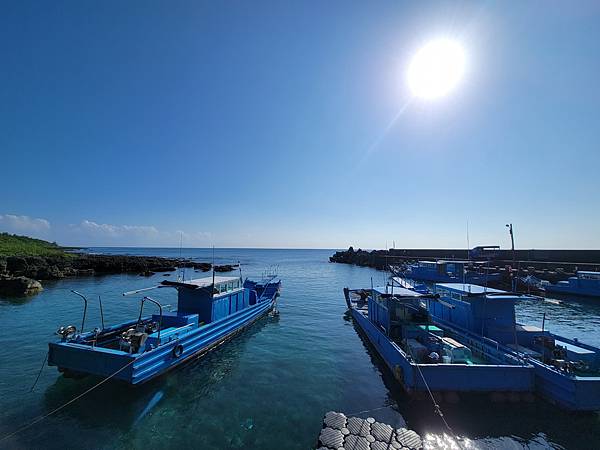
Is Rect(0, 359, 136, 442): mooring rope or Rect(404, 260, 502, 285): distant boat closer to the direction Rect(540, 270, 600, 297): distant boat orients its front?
the distant boat

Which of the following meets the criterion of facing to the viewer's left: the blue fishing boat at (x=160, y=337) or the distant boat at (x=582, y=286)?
the distant boat

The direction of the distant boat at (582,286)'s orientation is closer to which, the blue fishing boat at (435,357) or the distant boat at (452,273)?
the distant boat

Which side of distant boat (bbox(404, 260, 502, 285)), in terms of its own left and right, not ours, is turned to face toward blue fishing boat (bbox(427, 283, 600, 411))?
left

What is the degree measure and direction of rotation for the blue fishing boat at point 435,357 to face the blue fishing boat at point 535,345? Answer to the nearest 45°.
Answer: approximately 90° to its right

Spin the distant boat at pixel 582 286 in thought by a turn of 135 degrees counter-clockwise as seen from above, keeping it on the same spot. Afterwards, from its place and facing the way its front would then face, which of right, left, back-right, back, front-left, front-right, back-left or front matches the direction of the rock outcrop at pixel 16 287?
right

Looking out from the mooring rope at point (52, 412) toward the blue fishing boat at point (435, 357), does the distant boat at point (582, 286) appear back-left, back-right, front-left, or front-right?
front-left

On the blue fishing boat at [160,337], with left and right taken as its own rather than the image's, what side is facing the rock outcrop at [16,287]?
left

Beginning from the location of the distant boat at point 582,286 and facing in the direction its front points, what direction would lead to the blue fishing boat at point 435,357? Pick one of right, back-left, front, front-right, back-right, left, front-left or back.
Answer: left

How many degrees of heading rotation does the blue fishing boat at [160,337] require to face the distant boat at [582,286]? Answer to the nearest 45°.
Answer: approximately 45° to its right

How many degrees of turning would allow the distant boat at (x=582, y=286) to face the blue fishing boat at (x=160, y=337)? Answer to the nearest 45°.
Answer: approximately 90° to its left

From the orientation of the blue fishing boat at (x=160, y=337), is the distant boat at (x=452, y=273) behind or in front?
in front

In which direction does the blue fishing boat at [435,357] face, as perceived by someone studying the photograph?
facing away from the viewer and to the left of the viewer

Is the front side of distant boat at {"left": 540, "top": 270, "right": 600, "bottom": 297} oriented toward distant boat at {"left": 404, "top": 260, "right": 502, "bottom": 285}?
yes

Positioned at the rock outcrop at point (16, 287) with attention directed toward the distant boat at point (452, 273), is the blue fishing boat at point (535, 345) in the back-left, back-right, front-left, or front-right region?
front-right

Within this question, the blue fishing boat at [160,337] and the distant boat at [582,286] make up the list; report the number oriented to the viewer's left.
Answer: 1

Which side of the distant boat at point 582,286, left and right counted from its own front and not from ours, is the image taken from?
left

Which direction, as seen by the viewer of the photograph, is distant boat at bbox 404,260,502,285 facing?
facing to the left of the viewer

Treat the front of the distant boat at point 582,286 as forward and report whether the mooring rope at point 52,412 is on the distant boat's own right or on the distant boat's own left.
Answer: on the distant boat's own left

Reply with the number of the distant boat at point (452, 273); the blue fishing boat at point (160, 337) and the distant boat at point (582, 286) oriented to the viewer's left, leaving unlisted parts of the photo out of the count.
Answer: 2
